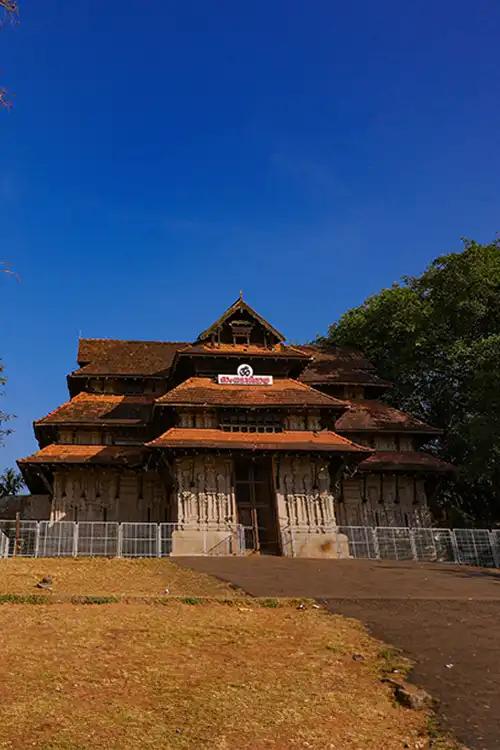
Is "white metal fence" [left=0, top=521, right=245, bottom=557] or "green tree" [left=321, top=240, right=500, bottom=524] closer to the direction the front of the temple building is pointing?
the white metal fence

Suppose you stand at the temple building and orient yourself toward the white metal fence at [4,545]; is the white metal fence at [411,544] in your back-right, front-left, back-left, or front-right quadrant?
back-left

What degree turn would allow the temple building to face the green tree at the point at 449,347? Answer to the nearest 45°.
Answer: approximately 135° to its left

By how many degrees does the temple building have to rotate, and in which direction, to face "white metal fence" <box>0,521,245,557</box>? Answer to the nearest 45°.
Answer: approximately 45° to its right

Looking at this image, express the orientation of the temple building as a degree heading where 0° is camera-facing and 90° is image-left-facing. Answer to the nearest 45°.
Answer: approximately 0°
